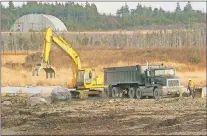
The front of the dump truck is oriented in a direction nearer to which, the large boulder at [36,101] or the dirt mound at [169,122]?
the dirt mound

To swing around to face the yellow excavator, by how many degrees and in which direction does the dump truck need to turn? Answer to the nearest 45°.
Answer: approximately 135° to its right

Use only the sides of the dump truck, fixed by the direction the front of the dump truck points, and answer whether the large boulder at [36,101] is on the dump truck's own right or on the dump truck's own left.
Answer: on the dump truck's own right

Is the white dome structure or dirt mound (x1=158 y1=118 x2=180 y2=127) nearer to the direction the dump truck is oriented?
the dirt mound

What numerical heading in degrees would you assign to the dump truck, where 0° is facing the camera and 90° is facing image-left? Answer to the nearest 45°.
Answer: approximately 315°

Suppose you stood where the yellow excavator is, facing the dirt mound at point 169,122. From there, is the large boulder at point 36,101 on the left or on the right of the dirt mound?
right

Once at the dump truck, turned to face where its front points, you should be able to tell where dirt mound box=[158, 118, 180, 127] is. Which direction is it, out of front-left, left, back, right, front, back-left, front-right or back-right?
front-right

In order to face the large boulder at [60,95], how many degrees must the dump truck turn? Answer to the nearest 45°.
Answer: approximately 135° to its right

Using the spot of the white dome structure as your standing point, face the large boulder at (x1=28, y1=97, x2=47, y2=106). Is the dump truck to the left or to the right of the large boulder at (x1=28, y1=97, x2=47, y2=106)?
left

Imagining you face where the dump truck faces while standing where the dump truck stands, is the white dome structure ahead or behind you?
behind
